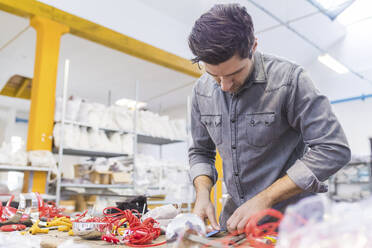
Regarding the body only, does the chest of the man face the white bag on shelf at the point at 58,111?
no

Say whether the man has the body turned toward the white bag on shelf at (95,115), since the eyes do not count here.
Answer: no

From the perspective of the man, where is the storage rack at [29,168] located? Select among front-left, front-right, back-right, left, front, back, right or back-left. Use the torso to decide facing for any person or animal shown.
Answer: right

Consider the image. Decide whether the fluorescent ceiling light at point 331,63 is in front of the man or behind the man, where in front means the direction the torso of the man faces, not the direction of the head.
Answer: behind

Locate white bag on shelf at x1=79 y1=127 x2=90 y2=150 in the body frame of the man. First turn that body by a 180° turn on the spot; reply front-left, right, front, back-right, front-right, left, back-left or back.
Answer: left

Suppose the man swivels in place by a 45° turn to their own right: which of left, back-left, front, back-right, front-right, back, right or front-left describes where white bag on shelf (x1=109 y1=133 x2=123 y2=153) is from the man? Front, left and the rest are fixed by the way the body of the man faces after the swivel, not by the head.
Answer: front-right

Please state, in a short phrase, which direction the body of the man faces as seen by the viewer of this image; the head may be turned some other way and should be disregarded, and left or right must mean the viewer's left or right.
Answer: facing the viewer and to the left of the viewer

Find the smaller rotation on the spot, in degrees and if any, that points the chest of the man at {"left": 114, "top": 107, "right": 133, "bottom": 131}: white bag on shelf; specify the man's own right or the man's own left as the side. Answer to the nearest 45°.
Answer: approximately 90° to the man's own right

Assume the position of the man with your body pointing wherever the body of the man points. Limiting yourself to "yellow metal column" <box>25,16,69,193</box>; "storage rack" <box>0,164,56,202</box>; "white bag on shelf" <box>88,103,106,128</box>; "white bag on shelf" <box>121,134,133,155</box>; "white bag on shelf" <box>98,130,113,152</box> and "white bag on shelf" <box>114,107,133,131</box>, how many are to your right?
6

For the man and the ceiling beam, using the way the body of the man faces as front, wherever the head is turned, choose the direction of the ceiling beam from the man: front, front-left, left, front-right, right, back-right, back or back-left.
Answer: right

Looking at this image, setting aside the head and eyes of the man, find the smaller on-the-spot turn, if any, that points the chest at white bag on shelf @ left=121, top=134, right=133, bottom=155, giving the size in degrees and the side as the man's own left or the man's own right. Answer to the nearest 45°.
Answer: approximately 90° to the man's own right

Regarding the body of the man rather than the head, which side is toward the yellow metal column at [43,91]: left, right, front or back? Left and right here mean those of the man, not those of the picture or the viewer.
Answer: right

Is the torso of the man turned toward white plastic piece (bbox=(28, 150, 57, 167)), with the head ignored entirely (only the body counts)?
no

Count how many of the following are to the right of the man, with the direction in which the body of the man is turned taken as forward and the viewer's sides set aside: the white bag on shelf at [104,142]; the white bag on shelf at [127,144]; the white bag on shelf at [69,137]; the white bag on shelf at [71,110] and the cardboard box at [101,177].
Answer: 5
